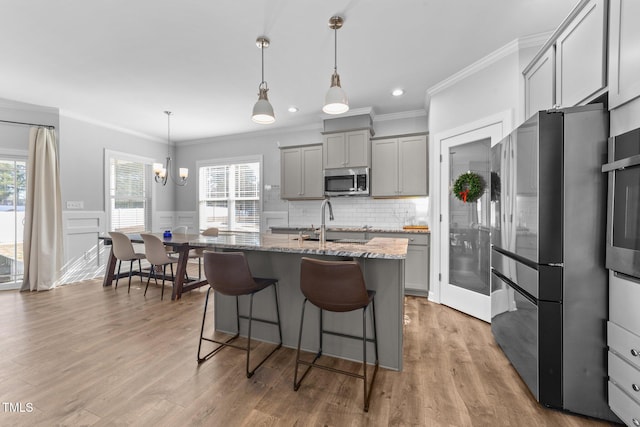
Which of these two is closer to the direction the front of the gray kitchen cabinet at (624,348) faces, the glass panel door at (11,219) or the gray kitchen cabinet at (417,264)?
the glass panel door

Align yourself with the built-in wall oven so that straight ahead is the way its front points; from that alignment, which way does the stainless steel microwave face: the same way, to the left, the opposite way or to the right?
to the left

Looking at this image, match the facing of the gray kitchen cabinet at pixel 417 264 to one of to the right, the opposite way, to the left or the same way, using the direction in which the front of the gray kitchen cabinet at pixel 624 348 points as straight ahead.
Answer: to the left

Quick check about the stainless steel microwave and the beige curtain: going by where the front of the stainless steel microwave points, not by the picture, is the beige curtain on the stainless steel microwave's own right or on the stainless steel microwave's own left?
on the stainless steel microwave's own right

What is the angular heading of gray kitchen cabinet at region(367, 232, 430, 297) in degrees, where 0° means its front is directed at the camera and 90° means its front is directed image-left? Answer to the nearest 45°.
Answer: approximately 0°

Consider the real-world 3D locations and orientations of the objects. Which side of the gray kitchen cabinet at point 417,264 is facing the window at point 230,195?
right

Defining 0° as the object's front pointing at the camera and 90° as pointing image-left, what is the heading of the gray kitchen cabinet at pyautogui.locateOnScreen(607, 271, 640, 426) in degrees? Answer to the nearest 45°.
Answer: approximately 45°

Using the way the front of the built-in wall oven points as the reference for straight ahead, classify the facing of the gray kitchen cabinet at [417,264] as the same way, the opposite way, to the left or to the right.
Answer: to the left

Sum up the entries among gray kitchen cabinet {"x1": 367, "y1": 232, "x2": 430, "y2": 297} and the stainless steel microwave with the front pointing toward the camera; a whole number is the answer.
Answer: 2

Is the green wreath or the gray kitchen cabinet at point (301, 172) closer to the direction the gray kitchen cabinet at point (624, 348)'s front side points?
the gray kitchen cabinet

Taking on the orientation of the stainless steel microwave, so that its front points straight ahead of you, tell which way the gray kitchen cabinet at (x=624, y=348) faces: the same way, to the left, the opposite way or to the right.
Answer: to the right
